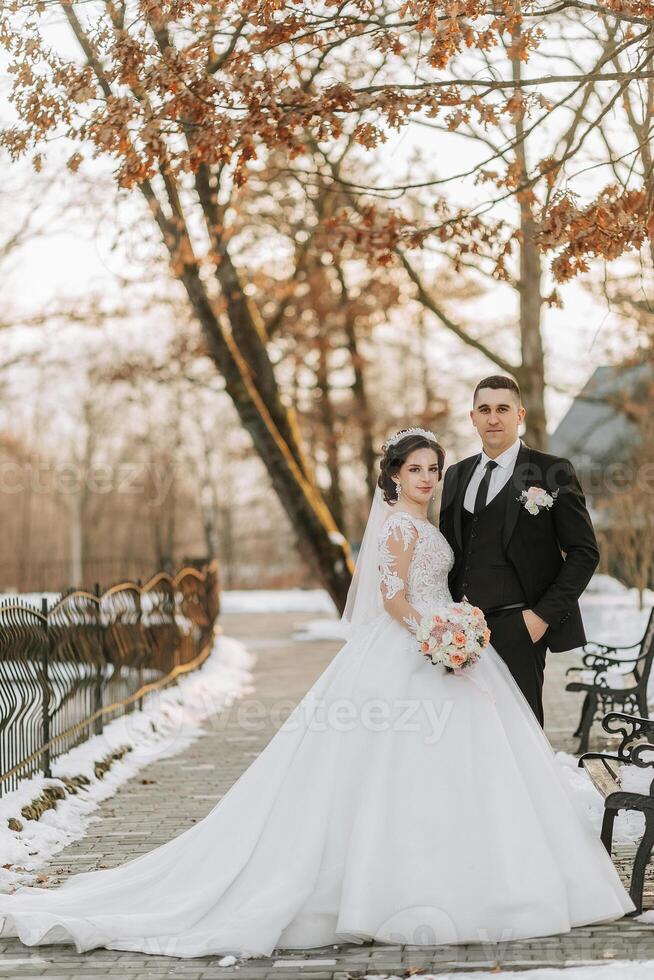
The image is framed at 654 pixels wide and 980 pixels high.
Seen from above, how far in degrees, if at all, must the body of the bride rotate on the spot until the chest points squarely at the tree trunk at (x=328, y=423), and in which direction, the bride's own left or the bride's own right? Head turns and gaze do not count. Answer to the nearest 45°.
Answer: approximately 135° to the bride's own left

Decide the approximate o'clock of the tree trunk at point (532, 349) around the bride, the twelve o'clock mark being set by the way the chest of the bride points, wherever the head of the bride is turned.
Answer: The tree trunk is roughly at 8 o'clock from the bride.

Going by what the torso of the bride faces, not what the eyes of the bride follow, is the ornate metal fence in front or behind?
behind

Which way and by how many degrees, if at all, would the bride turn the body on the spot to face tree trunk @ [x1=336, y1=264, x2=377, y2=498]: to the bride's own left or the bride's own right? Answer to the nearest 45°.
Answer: approximately 135° to the bride's own left

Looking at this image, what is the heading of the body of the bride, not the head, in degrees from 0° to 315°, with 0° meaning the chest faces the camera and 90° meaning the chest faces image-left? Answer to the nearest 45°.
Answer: approximately 315°
